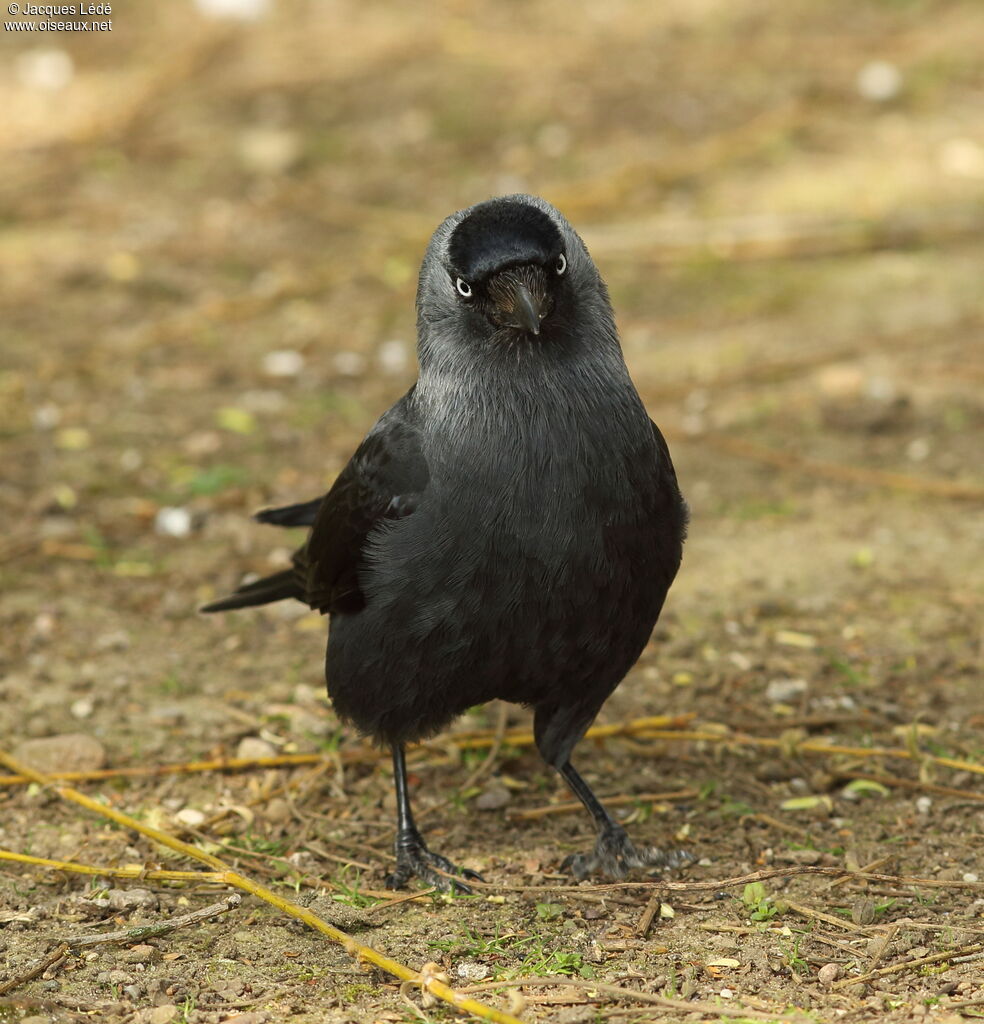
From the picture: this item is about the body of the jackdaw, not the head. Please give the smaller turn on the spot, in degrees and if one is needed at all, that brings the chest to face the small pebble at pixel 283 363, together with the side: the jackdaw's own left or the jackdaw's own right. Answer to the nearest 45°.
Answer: approximately 135° to the jackdaw's own left

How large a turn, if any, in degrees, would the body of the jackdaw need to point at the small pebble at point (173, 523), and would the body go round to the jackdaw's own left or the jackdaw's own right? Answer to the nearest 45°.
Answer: approximately 180°

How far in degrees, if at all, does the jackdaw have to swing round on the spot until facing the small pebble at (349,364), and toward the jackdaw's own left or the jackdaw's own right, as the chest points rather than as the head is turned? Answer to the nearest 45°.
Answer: approximately 135° to the jackdaw's own left

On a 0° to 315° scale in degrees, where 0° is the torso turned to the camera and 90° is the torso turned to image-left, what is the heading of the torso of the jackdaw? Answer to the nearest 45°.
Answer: approximately 315°

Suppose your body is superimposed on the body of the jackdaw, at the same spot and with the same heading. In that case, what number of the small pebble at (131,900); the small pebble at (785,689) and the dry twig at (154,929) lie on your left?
1

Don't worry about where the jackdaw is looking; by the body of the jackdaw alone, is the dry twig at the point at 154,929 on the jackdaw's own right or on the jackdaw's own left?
on the jackdaw's own right

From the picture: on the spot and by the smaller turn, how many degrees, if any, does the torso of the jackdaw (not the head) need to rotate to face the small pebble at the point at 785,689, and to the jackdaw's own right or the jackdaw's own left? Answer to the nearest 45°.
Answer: approximately 90° to the jackdaw's own left
